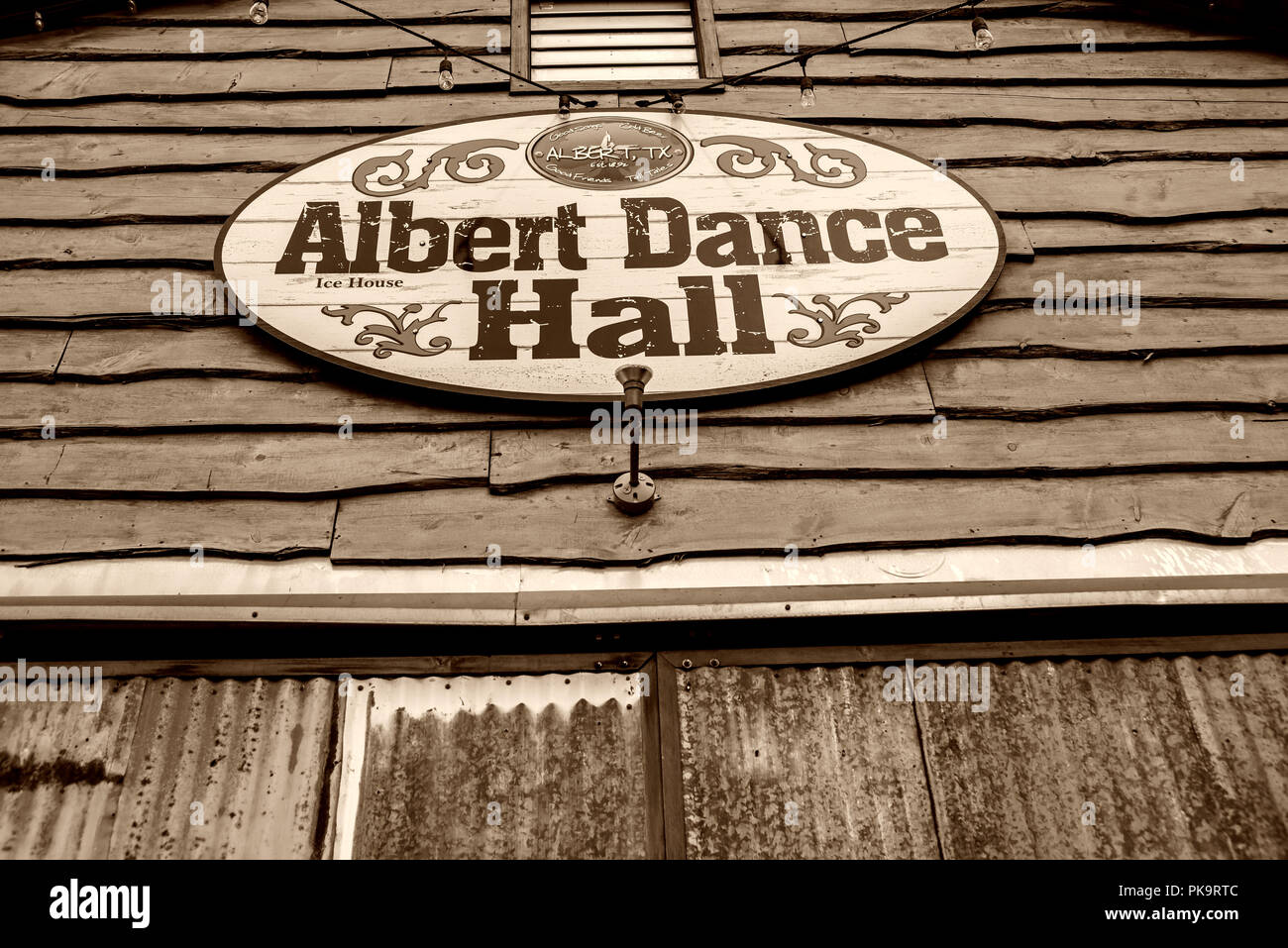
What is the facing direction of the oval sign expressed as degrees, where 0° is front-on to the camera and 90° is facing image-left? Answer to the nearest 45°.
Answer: approximately 0°
